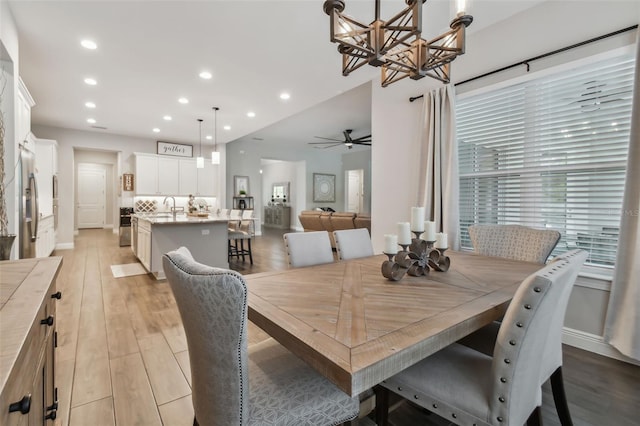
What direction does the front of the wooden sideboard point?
to the viewer's right

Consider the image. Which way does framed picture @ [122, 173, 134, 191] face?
toward the camera

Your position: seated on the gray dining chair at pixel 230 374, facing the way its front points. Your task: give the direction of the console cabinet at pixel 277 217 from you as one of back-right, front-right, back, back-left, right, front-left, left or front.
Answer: front-left

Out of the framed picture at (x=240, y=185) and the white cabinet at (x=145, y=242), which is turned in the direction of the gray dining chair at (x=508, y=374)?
the framed picture

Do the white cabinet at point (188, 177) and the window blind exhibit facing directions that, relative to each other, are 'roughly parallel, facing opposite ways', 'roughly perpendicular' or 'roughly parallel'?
roughly perpendicular

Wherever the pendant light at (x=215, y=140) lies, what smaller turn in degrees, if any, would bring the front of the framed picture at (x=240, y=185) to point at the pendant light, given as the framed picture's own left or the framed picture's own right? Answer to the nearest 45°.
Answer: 0° — it already faces it

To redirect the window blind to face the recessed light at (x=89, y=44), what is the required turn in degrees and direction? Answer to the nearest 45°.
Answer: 0° — it already faces it

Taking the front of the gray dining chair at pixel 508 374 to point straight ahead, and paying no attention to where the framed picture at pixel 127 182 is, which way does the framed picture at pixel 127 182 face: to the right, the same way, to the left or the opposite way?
the opposite way

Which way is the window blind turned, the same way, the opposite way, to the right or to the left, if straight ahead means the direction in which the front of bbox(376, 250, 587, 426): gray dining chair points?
to the left

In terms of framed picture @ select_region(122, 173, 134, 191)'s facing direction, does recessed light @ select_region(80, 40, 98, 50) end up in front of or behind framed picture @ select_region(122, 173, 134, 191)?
in front

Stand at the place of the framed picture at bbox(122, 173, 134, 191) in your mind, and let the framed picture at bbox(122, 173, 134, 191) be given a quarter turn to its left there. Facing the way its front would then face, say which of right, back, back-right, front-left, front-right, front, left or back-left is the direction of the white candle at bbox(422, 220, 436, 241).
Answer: right

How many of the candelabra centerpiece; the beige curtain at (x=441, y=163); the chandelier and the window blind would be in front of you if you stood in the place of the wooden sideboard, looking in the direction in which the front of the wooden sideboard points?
4

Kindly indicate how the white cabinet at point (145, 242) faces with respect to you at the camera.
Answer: facing to the left of the viewer

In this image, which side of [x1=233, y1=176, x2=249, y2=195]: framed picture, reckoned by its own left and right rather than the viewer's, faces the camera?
front

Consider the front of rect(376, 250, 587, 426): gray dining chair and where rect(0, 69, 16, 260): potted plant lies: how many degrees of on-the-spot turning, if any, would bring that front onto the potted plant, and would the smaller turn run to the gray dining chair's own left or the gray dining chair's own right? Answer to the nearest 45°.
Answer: approximately 45° to the gray dining chair's own left
